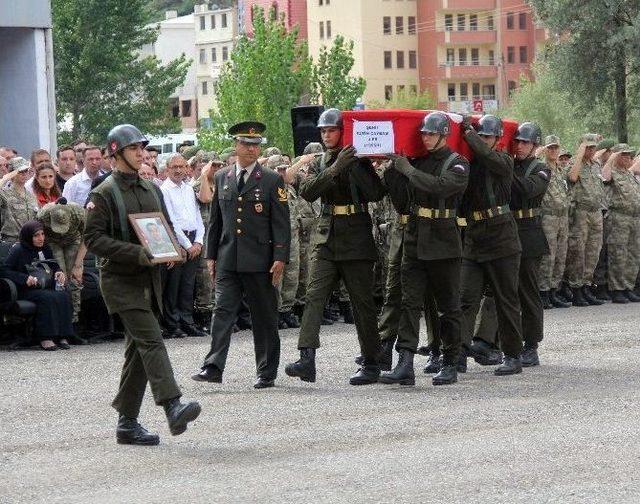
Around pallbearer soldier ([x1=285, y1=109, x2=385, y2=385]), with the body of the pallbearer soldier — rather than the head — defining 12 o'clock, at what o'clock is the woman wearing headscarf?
The woman wearing headscarf is roughly at 3 o'clock from the pallbearer soldier.

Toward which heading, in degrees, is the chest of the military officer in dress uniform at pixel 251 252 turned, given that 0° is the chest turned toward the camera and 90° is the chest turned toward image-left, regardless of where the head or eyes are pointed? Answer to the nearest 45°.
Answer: approximately 45°

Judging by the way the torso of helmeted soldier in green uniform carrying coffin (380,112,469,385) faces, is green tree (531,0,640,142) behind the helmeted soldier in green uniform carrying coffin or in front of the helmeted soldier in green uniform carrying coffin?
behind

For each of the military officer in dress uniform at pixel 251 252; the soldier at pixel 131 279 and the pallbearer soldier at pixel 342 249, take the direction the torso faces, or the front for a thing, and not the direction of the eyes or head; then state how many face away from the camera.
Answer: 0

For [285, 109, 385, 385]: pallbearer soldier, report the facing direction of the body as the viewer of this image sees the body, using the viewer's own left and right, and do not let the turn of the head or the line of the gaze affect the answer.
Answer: facing the viewer and to the left of the viewer

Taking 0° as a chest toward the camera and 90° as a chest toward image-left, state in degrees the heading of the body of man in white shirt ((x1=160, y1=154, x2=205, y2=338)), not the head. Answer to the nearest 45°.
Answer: approximately 315°

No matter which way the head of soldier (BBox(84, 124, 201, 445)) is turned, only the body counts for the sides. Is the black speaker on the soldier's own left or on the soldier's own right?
on the soldier's own left

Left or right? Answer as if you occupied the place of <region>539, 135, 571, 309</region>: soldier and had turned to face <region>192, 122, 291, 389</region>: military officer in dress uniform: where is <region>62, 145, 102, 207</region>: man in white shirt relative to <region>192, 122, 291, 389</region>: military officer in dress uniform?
right

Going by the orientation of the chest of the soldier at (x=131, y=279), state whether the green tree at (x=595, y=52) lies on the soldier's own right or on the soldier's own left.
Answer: on the soldier's own left

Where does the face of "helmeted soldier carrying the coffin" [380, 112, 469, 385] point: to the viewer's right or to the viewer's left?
to the viewer's left

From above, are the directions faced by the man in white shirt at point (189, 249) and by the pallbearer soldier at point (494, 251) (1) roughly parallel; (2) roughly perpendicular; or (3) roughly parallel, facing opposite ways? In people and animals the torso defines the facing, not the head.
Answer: roughly perpendicular

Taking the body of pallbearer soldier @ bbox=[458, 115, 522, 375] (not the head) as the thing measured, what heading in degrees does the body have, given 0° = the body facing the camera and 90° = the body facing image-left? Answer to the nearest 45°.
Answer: approximately 45°

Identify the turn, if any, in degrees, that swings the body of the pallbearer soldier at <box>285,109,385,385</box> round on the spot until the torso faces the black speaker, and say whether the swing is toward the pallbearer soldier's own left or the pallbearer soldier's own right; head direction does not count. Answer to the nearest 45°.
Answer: approximately 135° to the pallbearer soldier's own right
